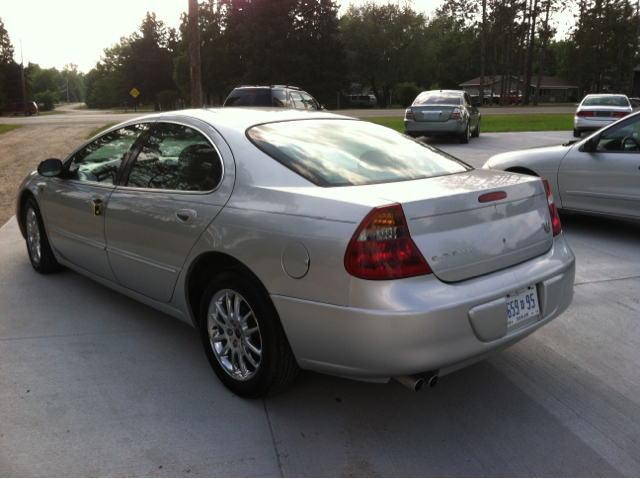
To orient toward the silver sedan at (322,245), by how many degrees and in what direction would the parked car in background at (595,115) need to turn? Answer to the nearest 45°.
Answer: approximately 180°

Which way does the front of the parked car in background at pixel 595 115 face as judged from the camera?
facing away from the viewer

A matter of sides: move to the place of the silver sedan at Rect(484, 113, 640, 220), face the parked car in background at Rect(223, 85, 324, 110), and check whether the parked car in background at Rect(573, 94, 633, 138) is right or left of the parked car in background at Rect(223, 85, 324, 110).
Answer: right

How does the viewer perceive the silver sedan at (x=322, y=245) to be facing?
facing away from the viewer and to the left of the viewer

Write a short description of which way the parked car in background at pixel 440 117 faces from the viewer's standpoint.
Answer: facing away from the viewer

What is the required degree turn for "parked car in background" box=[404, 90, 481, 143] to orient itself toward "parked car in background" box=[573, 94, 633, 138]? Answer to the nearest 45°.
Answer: approximately 45° to its right

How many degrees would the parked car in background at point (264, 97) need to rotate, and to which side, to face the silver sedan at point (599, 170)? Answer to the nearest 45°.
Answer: approximately 135° to its right
